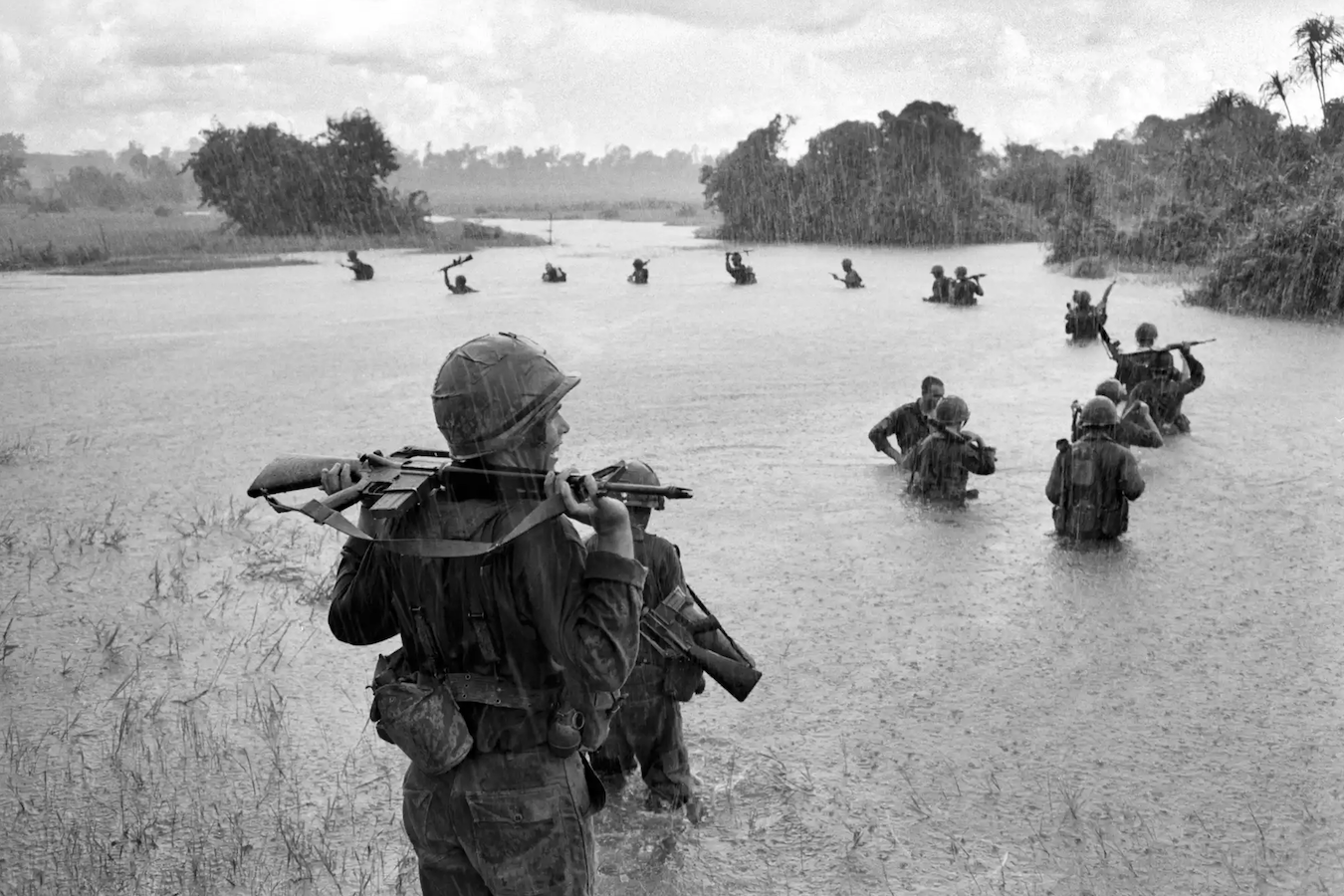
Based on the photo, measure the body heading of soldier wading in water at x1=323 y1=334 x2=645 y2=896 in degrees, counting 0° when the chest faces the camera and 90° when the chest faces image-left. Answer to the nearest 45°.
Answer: approximately 225°

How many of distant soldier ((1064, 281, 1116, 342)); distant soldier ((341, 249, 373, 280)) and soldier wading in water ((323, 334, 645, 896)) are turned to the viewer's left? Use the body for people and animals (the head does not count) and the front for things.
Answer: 1

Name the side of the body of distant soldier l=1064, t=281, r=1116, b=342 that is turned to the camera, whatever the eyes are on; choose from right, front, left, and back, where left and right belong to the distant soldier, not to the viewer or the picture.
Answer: back

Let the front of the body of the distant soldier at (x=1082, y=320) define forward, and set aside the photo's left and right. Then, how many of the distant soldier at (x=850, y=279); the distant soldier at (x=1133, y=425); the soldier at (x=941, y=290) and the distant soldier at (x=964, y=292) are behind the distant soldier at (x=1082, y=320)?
1

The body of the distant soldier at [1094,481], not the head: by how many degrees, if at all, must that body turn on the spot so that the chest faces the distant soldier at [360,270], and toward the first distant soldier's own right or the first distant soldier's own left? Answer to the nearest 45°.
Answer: approximately 45° to the first distant soldier's own left

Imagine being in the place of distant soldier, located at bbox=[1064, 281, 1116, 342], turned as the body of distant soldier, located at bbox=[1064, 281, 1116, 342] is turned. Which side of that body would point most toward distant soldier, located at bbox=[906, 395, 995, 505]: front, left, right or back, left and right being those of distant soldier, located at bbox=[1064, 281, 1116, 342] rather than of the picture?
back

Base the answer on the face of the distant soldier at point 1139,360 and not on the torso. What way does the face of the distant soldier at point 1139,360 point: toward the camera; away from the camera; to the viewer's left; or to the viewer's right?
away from the camera

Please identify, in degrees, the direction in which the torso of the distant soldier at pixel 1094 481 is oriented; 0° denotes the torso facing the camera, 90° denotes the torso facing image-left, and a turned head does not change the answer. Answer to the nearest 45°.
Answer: approximately 180°

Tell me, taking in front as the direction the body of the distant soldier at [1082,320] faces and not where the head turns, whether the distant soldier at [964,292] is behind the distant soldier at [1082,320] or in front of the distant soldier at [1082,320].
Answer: in front

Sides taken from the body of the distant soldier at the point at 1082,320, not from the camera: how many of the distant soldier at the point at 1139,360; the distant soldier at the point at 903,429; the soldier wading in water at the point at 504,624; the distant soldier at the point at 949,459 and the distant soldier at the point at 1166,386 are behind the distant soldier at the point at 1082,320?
5

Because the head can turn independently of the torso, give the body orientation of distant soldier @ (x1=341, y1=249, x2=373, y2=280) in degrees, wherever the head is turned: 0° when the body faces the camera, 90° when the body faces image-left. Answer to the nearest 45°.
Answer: approximately 90°

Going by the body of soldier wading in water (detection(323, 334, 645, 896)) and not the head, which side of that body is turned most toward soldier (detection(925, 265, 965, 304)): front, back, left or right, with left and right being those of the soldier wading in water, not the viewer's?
front

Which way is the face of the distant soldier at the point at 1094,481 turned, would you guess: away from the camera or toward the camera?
away from the camera

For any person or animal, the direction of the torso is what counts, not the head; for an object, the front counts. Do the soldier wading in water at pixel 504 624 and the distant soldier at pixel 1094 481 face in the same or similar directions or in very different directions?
same or similar directions

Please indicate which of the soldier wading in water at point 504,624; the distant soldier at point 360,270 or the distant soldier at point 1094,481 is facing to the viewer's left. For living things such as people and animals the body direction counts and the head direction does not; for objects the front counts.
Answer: the distant soldier at point 360,270

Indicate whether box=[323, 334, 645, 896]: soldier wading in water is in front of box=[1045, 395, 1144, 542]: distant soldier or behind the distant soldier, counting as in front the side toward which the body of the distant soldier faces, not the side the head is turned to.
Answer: behind
